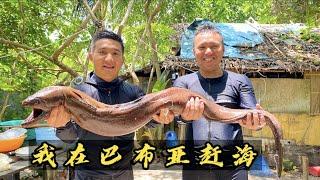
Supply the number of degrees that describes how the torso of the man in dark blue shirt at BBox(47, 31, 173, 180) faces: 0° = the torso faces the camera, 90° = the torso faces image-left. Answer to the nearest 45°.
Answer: approximately 0°

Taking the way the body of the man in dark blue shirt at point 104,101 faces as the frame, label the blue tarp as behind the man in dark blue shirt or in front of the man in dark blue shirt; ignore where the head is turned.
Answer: behind

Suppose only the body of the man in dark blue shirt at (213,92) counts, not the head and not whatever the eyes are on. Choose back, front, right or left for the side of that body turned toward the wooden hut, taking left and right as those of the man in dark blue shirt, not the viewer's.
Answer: back

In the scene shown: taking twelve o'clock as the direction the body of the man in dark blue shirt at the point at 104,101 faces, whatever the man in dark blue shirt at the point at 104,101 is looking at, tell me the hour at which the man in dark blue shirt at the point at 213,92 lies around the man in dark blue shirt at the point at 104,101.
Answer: the man in dark blue shirt at the point at 213,92 is roughly at 9 o'clock from the man in dark blue shirt at the point at 104,101.

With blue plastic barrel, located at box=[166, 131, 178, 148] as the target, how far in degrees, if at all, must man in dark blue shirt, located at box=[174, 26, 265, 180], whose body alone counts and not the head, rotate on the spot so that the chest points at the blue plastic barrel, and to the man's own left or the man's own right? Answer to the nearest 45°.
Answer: approximately 180°

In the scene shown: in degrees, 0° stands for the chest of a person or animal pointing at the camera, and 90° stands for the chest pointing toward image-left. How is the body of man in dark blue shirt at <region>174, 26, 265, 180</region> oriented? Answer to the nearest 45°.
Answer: approximately 0°

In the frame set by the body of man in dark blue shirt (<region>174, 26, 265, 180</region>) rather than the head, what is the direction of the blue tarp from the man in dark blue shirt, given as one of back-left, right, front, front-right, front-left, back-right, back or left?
back

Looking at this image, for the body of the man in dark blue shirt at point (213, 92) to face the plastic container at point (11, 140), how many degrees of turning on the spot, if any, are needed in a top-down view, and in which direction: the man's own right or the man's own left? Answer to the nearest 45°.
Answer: approximately 135° to the man's own right

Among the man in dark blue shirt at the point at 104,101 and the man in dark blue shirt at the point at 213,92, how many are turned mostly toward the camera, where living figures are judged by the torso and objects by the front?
2

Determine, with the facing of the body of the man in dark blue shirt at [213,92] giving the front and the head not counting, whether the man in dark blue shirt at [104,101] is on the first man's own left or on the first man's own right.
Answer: on the first man's own right
